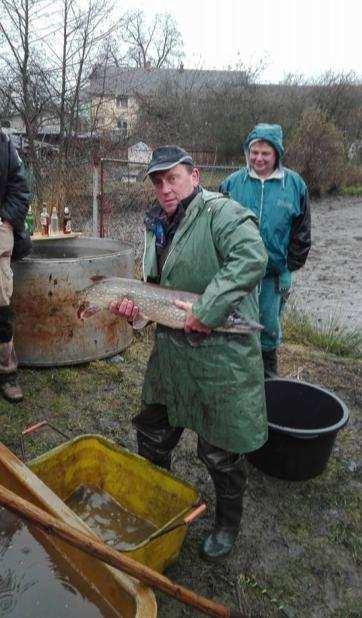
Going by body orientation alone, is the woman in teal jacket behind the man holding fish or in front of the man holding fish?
behind

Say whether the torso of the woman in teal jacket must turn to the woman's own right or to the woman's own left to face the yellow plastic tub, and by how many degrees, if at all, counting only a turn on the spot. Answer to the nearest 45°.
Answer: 0° — they already face it

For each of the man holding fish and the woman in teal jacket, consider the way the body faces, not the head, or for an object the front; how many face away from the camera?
0

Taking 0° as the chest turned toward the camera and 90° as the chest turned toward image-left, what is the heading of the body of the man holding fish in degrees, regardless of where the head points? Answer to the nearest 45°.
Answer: approximately 45°

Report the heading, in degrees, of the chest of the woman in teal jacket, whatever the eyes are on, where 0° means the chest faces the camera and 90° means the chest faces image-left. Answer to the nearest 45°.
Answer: approximately 0°

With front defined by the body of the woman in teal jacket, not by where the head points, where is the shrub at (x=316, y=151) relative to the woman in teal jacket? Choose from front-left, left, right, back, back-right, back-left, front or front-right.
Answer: back

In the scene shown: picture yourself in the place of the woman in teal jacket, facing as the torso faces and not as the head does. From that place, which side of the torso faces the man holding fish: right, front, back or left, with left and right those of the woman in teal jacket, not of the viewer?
front

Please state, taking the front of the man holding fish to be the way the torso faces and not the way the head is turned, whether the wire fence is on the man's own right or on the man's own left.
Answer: on the man's own right
